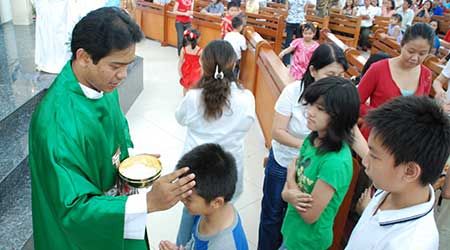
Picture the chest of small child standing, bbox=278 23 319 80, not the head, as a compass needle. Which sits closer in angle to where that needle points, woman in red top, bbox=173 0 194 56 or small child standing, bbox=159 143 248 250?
the small child standing

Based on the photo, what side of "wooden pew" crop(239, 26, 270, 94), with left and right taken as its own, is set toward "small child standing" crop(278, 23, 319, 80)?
left

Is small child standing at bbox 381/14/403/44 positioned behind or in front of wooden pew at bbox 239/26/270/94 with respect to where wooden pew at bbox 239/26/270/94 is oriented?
behind

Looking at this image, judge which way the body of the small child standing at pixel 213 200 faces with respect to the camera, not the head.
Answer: to the viewer's left

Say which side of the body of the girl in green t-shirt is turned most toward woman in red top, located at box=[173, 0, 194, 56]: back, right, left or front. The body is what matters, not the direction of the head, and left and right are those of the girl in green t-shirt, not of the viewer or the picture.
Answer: right

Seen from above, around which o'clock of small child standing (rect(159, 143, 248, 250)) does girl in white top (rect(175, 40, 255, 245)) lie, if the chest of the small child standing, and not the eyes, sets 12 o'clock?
The girl in white top is roughly at 3 o'clock from the small child standing.

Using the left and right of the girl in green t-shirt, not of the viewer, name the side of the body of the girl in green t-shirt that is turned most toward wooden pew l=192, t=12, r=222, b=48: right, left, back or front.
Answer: right

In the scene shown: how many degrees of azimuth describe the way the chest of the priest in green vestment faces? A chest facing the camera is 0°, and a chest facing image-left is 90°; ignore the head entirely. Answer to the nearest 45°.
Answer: approximately 270°

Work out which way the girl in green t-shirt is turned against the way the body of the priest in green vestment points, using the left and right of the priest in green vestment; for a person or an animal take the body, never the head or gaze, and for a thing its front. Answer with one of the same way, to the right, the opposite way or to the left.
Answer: the opposite way

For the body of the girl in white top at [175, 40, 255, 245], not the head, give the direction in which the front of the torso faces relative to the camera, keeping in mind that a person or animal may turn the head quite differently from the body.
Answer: away from the camera
